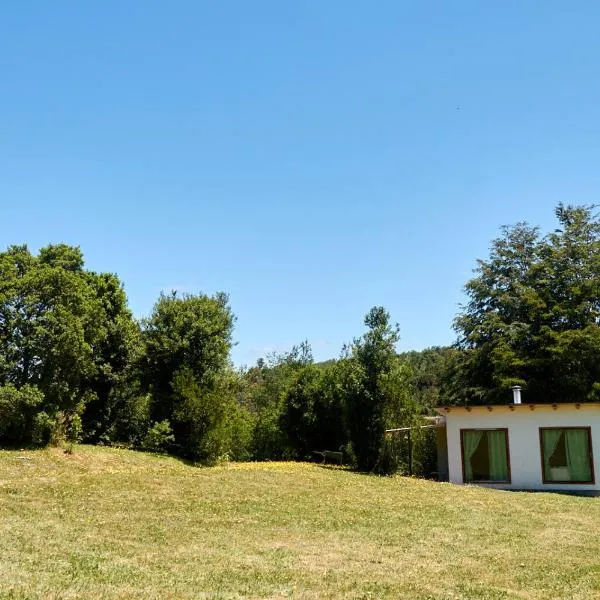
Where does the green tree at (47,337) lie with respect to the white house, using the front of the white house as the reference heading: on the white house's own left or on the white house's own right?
on the white house's own right

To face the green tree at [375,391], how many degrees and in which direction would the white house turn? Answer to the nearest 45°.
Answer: approximately 90° to its right

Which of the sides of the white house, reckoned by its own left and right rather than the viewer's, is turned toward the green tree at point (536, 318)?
back

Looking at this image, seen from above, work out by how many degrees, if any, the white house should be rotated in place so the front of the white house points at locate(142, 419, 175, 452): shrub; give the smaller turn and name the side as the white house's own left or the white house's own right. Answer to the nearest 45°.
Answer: approximately 90° to the white house's own right

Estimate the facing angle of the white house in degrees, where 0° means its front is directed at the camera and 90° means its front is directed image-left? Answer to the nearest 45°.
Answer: approximately 0°

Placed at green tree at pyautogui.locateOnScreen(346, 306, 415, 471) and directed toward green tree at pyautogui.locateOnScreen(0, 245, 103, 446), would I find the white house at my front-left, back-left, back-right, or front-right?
back-left

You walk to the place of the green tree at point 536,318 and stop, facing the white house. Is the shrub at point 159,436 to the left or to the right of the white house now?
right

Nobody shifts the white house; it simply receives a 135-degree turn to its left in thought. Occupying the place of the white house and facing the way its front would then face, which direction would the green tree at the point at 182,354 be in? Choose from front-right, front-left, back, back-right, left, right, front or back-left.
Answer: back-left

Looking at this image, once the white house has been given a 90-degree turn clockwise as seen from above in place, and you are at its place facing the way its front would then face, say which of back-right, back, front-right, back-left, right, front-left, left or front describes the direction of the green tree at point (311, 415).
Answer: front-right

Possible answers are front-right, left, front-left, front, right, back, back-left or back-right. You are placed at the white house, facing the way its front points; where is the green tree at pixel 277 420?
back-right
